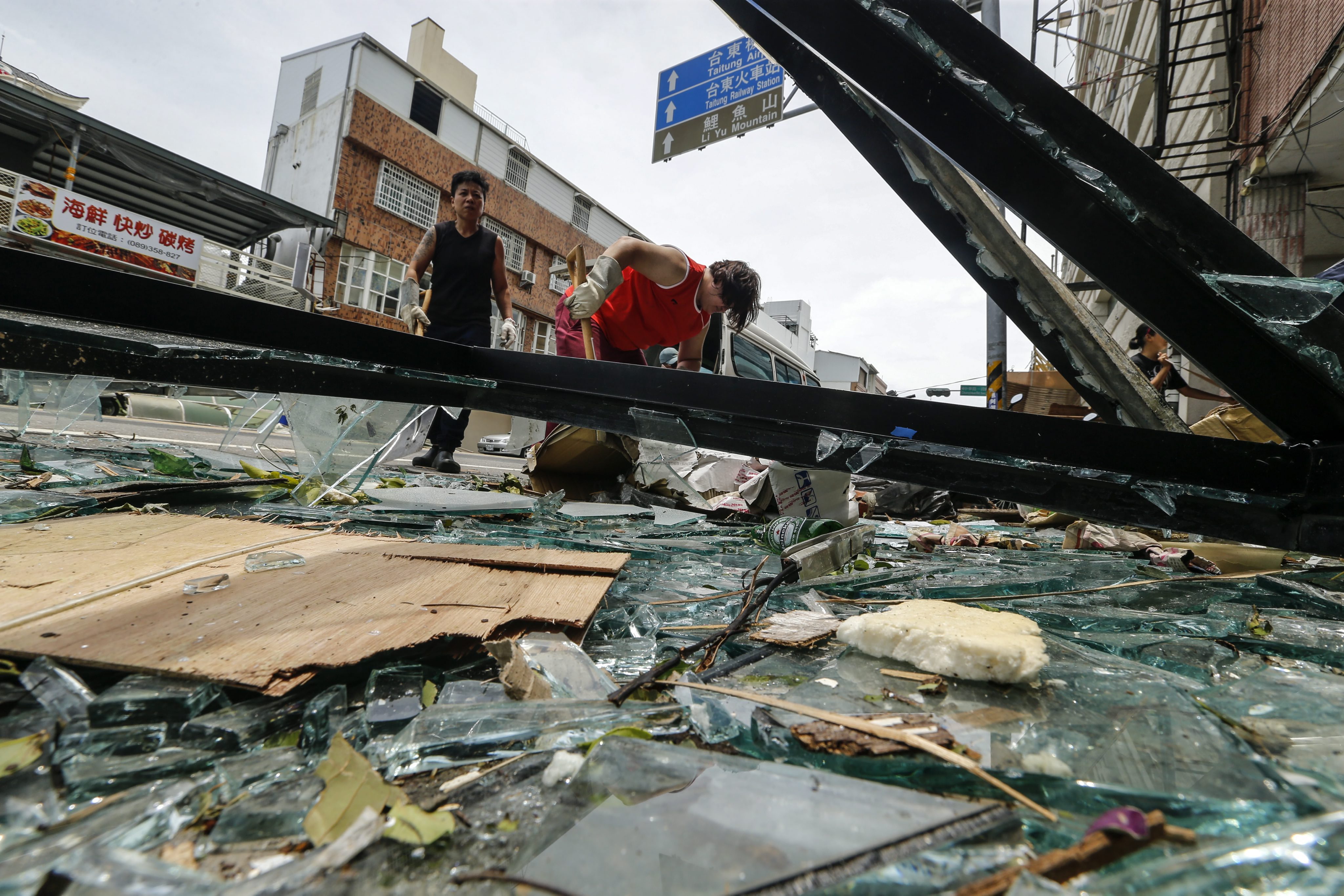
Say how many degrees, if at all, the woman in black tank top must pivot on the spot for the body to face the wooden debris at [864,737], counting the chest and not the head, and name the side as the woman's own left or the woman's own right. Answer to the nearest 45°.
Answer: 0° — they already face it

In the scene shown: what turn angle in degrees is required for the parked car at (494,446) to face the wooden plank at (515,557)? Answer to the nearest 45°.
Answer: approximately 45° to its left

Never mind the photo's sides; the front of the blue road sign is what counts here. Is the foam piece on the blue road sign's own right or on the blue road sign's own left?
on the blue road sign's own left

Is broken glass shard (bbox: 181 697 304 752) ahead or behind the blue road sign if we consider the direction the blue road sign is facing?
ahead

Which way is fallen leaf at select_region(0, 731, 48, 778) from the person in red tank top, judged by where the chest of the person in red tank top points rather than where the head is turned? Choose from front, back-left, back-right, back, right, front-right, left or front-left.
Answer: front-right

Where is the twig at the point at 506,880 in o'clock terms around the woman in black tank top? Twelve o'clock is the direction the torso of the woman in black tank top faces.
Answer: The twig is roughly at 12 o'clock from the woman in black tank top.

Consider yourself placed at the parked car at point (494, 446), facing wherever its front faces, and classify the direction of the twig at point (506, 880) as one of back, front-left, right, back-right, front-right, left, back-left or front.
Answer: front-left

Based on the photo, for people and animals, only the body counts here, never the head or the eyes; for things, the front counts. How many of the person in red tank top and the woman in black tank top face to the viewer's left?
0

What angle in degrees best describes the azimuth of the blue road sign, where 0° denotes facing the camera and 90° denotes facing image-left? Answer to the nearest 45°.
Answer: approximately 45°

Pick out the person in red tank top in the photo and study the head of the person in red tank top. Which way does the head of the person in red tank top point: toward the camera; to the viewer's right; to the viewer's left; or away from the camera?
to the viewer's right
